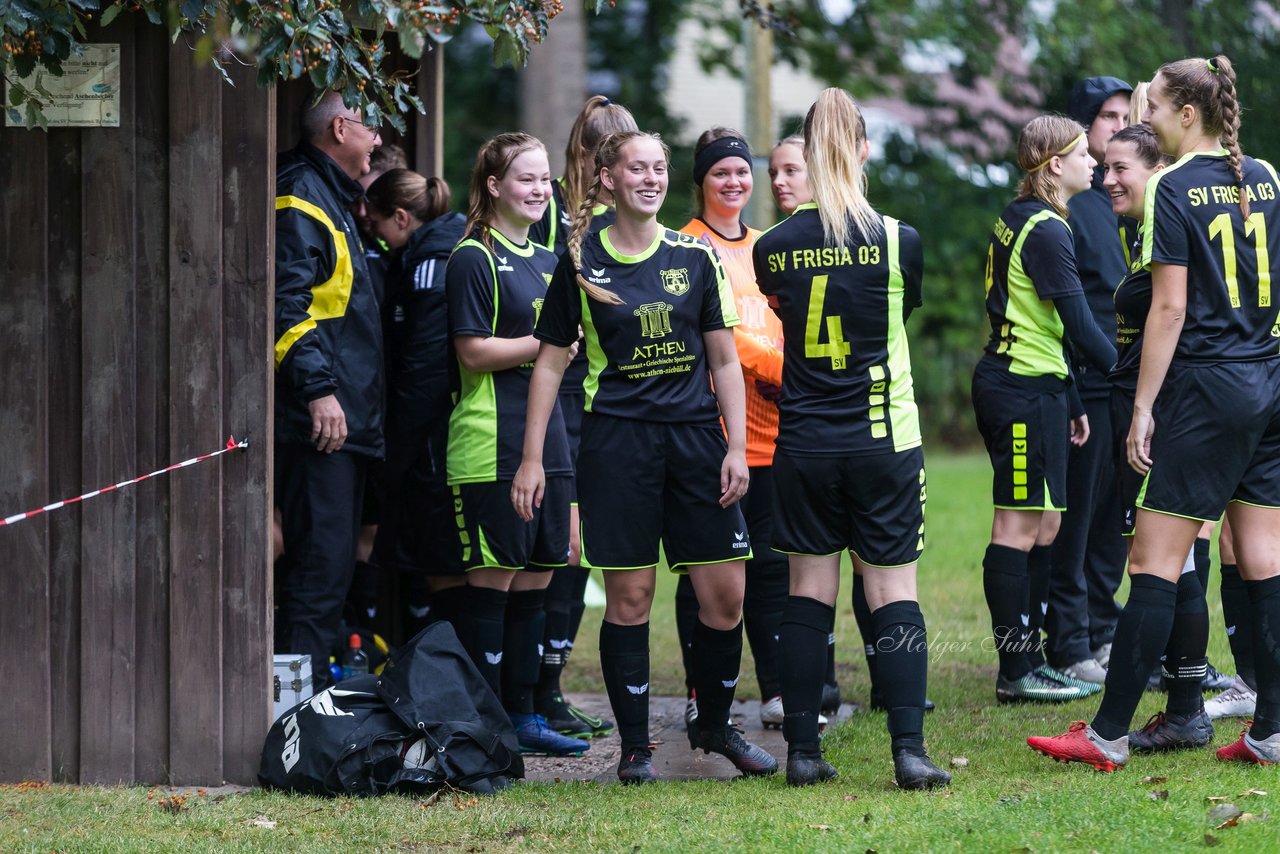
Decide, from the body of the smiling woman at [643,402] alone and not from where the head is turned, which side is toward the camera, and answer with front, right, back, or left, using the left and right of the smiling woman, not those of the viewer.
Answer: front

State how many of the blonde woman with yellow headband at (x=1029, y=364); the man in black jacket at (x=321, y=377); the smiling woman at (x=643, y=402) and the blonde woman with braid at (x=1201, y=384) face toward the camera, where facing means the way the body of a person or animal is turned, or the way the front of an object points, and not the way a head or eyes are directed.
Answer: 1

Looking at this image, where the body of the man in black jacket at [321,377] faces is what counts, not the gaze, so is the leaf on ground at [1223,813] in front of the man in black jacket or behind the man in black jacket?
in front

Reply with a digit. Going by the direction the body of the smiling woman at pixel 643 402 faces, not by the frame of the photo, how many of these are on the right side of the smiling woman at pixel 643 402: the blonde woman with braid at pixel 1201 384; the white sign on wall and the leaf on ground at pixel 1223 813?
1

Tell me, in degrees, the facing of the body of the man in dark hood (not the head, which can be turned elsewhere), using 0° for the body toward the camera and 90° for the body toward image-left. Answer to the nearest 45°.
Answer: approximately 315°

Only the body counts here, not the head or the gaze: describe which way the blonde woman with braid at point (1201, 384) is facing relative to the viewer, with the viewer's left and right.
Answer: facing away from the viewer and to the left of the viewer

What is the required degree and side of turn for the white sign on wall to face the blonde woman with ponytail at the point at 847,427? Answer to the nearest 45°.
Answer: approximately 45° to its left

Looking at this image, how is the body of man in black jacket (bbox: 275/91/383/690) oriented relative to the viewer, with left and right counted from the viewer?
facing to the right of the viewer

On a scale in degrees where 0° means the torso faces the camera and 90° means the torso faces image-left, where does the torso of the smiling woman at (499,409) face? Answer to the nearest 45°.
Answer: approximately 315°

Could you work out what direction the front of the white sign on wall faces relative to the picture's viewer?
facing the viewer

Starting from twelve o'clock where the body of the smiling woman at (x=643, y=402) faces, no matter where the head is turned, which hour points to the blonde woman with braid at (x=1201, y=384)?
The blonde woman with braid is roughly at 9 o'clock from the smiling woman.

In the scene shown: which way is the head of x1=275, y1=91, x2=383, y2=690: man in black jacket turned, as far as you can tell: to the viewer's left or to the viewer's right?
to the viewer's right

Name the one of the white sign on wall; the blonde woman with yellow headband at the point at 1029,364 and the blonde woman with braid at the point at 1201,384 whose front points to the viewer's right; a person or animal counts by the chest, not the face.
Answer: the blonde woman with yellow headband at the point at 1029,364

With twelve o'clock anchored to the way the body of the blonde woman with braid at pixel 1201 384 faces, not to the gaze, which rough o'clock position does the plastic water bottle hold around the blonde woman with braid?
The plastic water bottle is roughly at 11 o'clock from the blonde woman with braid.

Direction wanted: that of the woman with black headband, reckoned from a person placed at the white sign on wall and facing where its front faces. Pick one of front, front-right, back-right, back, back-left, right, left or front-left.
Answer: left

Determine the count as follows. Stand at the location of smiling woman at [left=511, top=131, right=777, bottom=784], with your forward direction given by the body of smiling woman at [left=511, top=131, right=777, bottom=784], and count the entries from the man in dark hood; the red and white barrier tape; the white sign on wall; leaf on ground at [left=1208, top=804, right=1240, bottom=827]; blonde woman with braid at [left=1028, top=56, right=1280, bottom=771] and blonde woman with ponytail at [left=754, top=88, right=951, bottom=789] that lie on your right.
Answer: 2

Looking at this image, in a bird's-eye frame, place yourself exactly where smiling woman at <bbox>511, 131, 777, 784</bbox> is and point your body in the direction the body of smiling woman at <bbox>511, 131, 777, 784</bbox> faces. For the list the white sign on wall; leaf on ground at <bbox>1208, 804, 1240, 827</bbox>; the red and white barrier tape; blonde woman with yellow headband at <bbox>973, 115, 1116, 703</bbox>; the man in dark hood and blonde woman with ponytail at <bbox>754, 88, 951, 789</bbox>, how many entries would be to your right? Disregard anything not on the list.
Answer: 2

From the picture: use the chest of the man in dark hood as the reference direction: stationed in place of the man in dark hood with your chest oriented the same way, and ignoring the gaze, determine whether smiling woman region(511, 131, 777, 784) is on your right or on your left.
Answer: on your right
